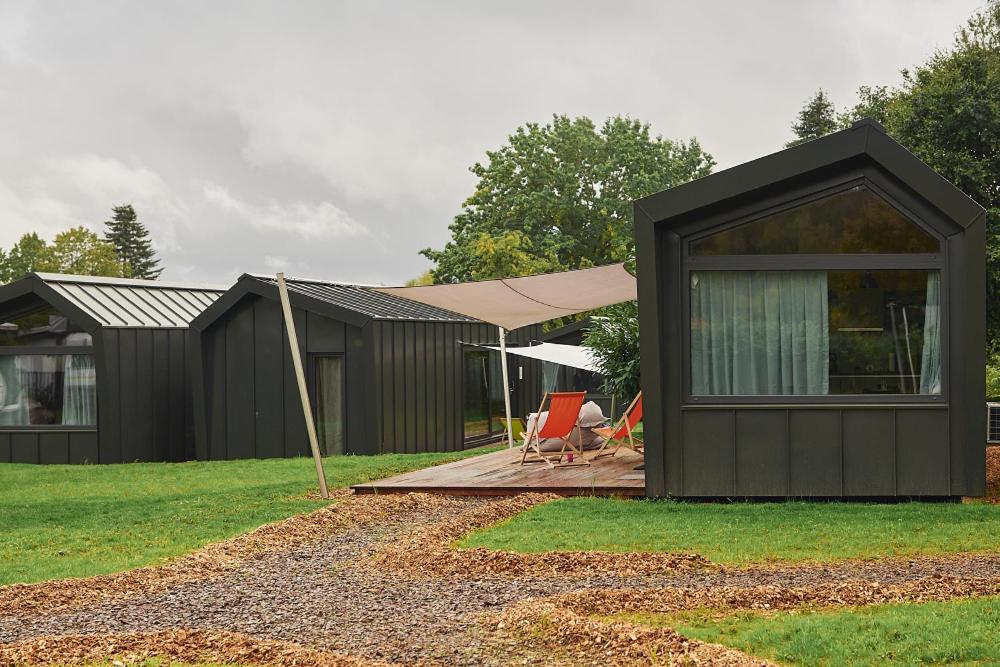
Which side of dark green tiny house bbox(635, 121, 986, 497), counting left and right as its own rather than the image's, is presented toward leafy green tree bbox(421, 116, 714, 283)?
back

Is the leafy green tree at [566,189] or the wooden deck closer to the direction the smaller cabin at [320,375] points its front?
the wooden deck

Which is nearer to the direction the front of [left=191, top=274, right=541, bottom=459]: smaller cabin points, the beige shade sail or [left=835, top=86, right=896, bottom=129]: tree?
the beige shade sail

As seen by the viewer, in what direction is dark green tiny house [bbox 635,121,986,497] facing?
toward the camera

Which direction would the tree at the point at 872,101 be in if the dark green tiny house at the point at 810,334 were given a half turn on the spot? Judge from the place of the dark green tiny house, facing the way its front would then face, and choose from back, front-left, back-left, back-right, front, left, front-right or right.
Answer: front

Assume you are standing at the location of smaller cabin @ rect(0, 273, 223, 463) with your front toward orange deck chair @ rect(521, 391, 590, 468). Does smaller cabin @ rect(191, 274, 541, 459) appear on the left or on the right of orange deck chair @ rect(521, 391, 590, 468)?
left

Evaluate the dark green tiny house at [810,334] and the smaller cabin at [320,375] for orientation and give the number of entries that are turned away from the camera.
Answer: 0
